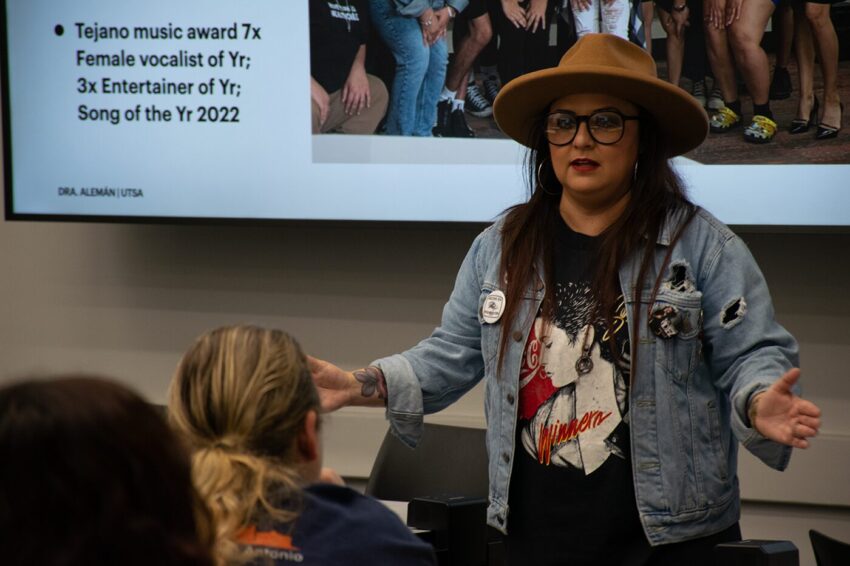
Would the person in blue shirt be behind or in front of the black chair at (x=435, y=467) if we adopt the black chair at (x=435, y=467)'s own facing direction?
behind

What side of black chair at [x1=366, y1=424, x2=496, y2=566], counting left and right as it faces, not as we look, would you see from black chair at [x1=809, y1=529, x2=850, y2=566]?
right

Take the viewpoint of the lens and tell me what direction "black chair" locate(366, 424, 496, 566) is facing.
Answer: facing away from the viewer and to the right of the viewer

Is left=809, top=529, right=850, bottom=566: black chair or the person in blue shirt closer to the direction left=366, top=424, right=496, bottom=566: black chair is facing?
the black chair

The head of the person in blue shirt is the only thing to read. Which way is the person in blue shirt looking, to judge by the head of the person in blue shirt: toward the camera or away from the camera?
away from the camera

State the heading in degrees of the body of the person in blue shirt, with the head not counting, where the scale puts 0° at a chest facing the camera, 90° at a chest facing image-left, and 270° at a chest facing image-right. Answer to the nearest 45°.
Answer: approximately 225°
